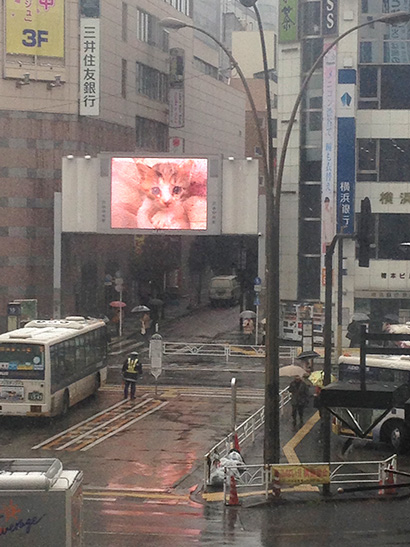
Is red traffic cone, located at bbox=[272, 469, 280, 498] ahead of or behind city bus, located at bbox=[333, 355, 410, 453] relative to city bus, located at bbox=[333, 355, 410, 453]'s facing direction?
ahead

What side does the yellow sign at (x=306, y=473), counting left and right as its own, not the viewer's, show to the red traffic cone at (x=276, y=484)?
right

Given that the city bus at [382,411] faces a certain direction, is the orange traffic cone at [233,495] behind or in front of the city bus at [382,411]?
in front

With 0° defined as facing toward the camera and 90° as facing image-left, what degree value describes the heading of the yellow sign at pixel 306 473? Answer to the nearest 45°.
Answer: approximately 0°

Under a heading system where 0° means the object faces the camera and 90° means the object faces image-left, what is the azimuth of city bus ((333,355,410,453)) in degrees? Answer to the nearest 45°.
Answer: approximately 45°
